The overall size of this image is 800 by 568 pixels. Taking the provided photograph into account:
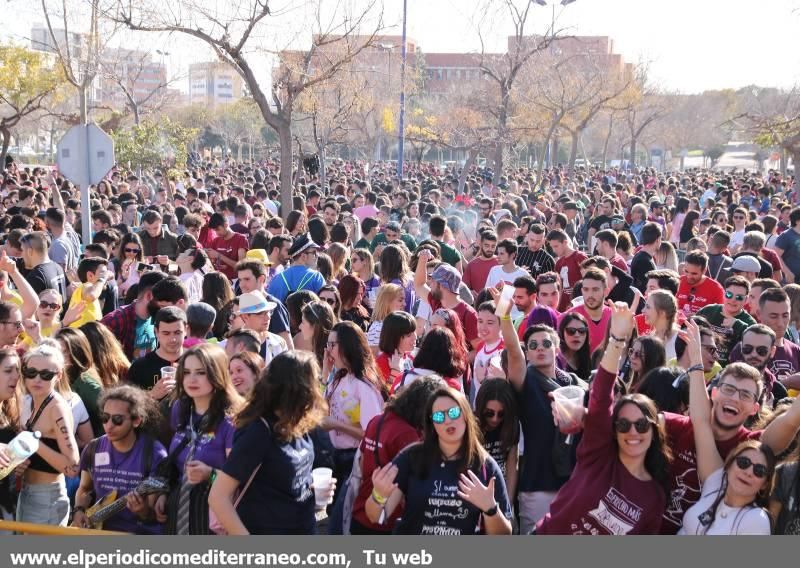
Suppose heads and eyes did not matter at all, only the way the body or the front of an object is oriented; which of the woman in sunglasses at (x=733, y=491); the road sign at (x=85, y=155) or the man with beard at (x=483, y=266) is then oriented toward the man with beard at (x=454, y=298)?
the man with beard at (x=483, y=266)

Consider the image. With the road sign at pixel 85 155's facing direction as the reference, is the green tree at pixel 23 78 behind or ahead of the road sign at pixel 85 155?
ahead

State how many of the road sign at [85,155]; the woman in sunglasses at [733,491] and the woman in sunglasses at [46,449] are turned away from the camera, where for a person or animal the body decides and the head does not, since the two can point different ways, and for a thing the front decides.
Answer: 1

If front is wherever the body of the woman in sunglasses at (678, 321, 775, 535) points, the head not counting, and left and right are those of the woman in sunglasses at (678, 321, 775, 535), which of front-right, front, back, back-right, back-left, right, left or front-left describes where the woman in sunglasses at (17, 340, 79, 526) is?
right

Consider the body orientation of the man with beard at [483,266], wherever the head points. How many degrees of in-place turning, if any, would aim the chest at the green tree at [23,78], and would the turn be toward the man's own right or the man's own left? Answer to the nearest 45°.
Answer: approximately 135° to the man's own right

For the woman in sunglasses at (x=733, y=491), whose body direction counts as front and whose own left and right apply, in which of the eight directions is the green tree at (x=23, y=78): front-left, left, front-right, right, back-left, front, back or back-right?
back-right

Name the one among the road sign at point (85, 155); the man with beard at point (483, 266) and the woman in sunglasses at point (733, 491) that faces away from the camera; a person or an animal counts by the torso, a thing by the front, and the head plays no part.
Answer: the road sign

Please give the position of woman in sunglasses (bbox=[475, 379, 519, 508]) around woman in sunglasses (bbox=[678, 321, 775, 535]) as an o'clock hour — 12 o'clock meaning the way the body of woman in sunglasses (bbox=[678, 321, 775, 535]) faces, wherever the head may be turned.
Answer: woman in sunglasses (bbox=[475, 379, 519, 508]) is roughly at 4 o'clock from woman in sunglasses (bbox=[678, 321, 775, 535]).

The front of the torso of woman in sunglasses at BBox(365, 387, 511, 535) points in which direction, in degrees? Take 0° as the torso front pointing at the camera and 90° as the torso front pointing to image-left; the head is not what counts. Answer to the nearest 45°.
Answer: approximately 0°

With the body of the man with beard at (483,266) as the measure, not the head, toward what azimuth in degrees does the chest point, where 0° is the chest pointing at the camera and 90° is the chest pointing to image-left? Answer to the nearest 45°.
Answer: approximately 0°

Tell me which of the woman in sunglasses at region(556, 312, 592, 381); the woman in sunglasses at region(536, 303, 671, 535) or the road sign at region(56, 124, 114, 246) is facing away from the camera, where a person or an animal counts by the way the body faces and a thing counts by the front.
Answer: the road sign

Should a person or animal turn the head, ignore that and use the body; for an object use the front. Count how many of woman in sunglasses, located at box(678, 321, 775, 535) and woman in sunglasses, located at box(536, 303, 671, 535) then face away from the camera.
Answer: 0

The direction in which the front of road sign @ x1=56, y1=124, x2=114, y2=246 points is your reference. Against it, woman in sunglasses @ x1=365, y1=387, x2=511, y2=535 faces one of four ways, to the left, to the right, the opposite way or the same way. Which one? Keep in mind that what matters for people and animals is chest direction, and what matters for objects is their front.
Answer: the opposite way
